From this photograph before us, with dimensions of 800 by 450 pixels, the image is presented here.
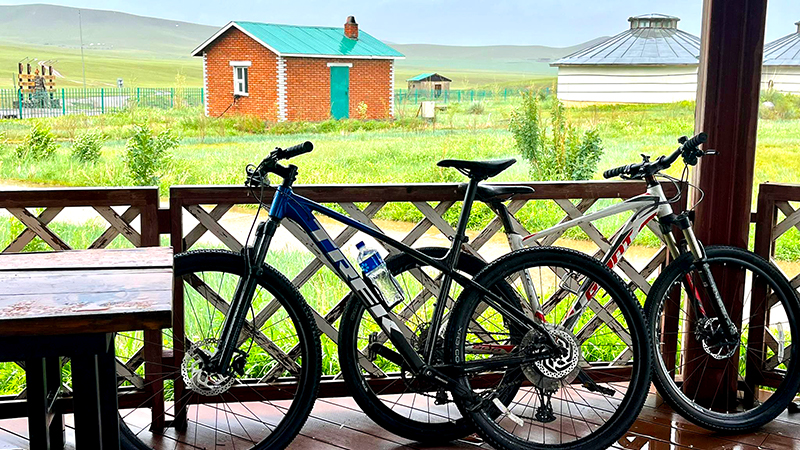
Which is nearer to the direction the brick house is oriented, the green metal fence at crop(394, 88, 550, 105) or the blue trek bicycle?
the blue trek bicycle

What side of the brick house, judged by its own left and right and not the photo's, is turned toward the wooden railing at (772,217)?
front

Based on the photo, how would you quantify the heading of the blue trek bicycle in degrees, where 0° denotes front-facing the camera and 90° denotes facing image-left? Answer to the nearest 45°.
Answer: approximately 90°

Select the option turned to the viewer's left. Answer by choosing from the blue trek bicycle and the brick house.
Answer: the blue trek bicycle

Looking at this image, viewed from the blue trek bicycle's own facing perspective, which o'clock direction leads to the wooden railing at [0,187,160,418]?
The wooden railing is roughly at 12 o'clock from the blue trek bicycle.

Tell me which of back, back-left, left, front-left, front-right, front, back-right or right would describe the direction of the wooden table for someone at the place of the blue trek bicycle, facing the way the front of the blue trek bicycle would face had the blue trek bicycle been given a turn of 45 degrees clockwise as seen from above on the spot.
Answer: left

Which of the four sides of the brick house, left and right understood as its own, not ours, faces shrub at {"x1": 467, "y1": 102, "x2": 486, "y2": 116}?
left

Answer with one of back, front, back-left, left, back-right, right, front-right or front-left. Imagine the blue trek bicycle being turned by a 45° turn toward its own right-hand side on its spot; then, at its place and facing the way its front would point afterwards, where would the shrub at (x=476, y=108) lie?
front-right

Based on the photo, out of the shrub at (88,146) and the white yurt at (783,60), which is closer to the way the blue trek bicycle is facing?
the shrub

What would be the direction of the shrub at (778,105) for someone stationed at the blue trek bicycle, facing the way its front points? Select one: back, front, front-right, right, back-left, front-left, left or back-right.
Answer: back-right

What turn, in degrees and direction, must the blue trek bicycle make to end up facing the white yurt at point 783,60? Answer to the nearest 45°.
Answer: approximately 135° to its right

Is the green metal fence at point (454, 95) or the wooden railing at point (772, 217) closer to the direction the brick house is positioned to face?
the wooden railing

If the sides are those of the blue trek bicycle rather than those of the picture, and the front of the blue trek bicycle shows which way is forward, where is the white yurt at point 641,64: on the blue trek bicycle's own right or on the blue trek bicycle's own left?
on the blue trek bicycle's own right

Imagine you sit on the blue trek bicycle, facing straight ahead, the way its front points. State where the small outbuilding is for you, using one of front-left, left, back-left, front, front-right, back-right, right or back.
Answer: right

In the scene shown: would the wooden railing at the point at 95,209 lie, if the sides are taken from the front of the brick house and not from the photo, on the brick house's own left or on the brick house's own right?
on the brick house's own right

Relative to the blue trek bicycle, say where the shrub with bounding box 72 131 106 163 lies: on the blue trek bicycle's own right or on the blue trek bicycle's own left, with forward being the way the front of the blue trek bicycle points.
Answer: on the blue trek bicycle's own right

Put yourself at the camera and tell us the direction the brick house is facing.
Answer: facing the viewer and to the right of the viewer
